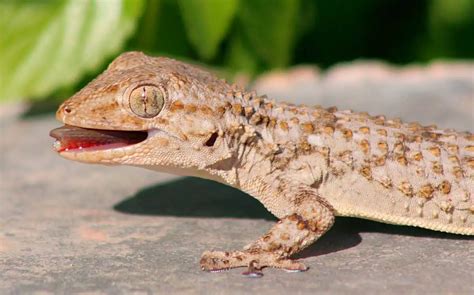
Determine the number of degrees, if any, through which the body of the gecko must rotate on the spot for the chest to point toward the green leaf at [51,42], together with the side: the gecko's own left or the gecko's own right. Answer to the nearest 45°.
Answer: approximately 45° to the gecko's own right

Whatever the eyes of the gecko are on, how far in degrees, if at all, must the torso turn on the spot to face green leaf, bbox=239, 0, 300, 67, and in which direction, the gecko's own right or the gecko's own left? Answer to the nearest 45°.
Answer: approximately 90° to the gecko's own right

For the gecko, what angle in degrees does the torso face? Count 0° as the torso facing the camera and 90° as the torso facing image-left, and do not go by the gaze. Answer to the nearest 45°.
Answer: approximately 90°

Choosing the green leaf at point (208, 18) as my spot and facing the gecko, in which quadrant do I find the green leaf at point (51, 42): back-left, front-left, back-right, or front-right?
back-right

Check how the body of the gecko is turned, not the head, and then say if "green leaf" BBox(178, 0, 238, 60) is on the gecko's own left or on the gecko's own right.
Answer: on the gecko's own right
